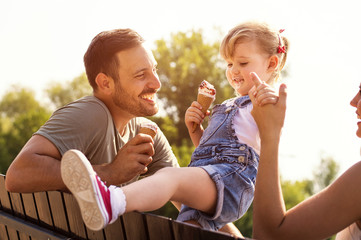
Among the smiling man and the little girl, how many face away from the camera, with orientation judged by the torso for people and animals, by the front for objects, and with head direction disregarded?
0

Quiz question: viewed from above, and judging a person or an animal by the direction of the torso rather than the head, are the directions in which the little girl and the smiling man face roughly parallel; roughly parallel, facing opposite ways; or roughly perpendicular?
roughly perpendicular

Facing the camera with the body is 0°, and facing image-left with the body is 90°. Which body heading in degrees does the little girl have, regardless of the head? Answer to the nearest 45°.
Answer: approximately 45°

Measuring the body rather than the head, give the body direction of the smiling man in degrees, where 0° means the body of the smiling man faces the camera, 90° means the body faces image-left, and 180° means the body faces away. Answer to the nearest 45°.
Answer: approximately 315°
